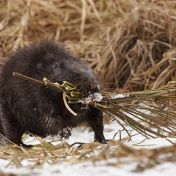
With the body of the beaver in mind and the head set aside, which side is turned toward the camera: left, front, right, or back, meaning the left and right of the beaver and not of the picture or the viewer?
right
